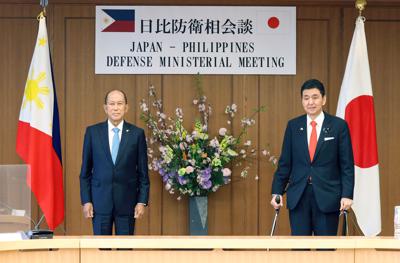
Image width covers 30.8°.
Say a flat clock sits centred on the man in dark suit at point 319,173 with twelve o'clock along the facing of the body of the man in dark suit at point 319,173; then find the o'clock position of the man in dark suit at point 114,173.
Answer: the man in dark suit at point 114,173 is roughly at 3 o'clock from the man in dark suit at point 319,173.

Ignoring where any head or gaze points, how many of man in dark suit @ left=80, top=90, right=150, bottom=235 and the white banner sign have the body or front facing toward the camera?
2

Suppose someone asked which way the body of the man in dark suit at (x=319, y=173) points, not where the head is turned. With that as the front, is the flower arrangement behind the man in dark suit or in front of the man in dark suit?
behind

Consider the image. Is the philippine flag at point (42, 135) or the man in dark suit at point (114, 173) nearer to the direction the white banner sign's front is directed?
the man in dark suit

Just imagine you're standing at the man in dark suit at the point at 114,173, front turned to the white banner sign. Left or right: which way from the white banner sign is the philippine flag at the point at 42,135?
left

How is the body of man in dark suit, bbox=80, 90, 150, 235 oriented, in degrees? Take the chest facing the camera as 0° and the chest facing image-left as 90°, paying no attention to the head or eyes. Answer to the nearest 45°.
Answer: approximately 0°

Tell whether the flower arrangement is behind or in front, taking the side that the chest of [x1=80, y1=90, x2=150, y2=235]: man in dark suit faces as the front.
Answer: behind

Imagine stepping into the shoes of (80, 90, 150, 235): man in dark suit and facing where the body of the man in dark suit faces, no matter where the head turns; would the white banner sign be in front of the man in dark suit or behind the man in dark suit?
behind

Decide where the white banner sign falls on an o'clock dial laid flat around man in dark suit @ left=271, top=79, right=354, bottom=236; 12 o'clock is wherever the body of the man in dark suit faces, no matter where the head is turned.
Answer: The white banner sign is roughly at 5 o'clock from the man in dark suit.
